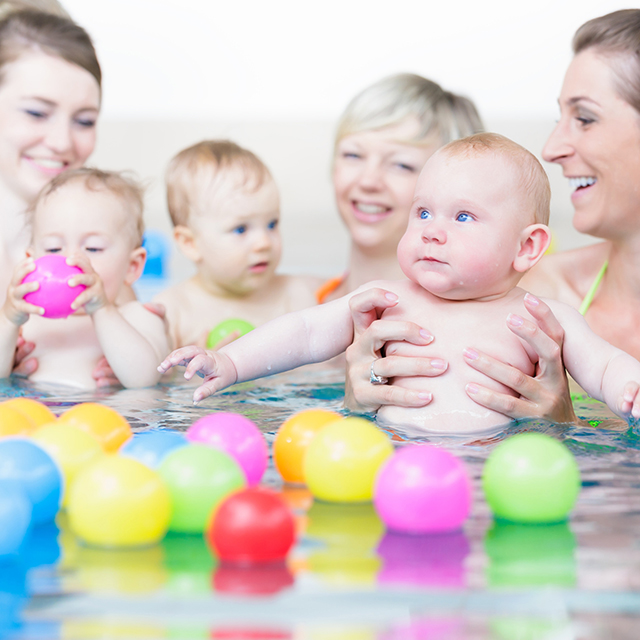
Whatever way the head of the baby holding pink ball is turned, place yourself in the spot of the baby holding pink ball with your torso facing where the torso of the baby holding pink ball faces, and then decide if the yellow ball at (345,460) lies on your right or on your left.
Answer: on your left

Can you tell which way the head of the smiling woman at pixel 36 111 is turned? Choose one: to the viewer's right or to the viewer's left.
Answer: to the viewer's right

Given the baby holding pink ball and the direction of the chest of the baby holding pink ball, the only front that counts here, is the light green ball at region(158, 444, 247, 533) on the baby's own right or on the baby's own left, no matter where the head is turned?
on the baby's own left

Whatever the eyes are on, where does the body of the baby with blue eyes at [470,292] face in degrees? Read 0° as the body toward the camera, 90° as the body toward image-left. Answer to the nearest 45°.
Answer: approximately 0°

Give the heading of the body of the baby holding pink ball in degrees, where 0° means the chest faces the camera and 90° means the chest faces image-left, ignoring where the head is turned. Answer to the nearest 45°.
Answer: approximately 45°

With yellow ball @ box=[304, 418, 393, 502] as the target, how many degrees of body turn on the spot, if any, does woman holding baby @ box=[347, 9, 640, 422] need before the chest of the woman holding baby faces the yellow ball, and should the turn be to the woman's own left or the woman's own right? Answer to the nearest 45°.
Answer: approximately 45° to the woman's own left
